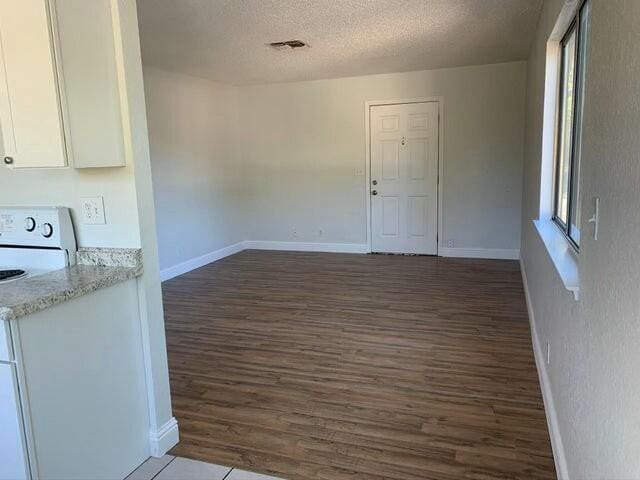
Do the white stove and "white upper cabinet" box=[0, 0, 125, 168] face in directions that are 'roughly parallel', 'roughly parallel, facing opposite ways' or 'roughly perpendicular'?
roughly parallel

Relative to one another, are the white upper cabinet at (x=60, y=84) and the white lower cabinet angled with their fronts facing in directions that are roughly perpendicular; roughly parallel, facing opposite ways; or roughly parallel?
roughly parallel

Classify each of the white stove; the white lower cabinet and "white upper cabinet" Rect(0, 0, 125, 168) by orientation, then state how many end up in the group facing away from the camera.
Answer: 0
